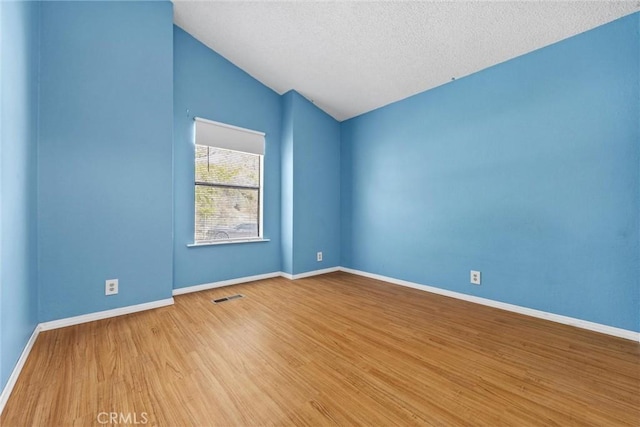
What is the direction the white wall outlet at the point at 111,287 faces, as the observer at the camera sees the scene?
facing the viewer

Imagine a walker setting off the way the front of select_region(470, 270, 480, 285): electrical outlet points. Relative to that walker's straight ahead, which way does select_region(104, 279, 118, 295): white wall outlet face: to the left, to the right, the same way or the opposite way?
to the left

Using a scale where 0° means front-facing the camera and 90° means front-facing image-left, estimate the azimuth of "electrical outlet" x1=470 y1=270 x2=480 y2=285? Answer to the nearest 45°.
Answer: approximately 0°

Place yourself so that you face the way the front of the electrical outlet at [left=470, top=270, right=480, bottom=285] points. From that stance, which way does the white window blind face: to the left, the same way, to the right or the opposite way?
to the left

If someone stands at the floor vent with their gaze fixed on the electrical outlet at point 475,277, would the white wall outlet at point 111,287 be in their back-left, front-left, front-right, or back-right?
back-right

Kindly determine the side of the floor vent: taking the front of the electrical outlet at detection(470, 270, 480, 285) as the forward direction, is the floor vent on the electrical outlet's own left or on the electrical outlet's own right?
on the electrical outlet's own right

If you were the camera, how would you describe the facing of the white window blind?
facing the viewer and to the right of the viewer

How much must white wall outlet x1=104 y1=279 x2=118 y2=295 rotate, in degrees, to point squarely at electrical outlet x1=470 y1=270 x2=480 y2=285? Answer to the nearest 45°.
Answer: approximately 45° to its left
